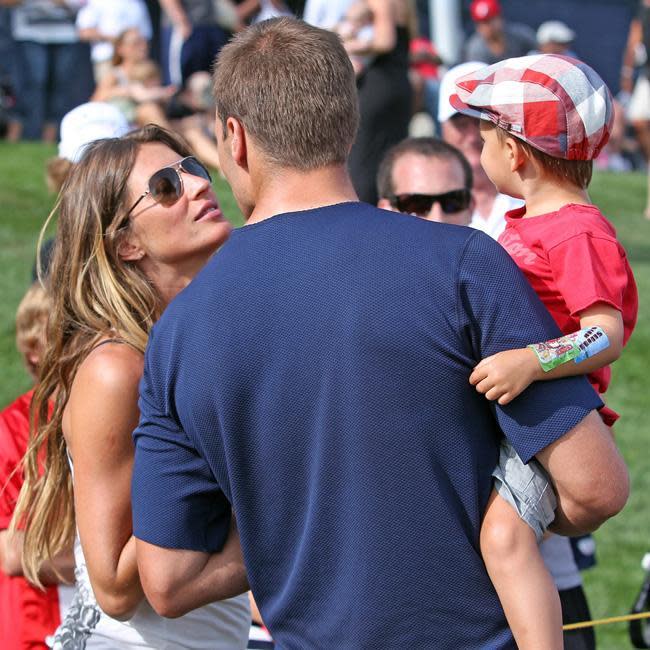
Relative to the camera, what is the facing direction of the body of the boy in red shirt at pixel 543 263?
to the viewer's left

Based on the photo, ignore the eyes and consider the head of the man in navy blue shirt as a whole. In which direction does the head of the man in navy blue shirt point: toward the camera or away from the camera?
away from the camera

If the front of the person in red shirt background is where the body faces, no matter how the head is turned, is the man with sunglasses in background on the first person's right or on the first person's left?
on the first person's left

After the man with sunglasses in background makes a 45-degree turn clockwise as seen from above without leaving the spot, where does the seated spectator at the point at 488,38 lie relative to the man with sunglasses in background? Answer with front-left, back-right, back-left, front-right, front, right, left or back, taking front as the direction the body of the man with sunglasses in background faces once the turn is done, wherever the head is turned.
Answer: back-right

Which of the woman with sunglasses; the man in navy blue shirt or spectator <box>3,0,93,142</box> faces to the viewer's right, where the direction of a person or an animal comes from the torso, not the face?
the woman with sunglasses

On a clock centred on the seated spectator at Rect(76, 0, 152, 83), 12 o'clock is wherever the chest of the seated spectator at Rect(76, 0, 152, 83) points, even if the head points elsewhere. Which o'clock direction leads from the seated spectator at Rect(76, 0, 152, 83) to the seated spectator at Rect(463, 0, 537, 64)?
the seated spectator at Rect(463, 0, 537, 64) is roughly at 9 o'clock from the seated spectator at Rect(76, 0, 152, 83).

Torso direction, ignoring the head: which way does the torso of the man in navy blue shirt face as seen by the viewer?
away from the camera

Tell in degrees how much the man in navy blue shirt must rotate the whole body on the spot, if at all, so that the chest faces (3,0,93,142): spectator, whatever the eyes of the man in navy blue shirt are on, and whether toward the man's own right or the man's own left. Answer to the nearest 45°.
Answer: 0° — they already face them

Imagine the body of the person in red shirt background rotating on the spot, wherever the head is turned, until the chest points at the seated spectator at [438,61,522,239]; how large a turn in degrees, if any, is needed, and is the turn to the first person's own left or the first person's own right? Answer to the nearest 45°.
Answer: approximately 90° to the first person's own left
